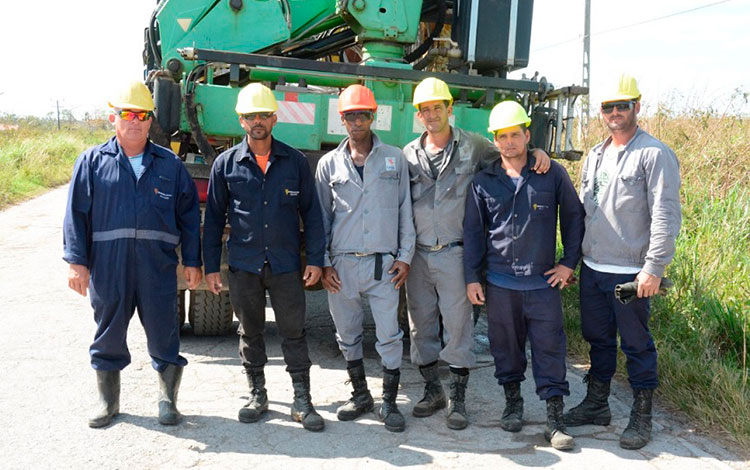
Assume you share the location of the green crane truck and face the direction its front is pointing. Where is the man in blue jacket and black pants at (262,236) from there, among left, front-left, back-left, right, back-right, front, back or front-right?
back

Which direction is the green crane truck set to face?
away from the camera

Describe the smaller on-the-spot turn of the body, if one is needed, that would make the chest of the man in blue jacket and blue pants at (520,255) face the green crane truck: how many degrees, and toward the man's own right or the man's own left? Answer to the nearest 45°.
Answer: approximately 135° to the man's own right

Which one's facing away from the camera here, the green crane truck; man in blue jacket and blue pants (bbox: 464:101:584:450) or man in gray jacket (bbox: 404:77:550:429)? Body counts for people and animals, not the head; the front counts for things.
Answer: the green crane truck

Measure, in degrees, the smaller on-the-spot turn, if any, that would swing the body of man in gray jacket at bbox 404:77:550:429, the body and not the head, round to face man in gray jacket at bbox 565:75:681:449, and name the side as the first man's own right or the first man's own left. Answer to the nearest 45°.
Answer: approximately 90° to the first man's own left

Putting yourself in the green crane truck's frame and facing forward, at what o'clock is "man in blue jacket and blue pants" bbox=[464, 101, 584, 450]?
The man in blue jacket and blue pants is roughly at 5 o'clock from the green crane truck.

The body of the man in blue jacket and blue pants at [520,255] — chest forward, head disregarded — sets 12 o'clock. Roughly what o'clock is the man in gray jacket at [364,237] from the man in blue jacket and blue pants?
The man in gray jacket is roughly at 3 o'clock from the man in blue jacket and blue pants.

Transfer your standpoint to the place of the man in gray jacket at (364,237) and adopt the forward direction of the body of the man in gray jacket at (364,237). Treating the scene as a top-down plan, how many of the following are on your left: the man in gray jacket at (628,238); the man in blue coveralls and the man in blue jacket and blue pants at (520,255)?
2

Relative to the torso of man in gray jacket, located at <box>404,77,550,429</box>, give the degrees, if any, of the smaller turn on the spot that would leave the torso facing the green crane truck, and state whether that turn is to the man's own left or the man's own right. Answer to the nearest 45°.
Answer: approximately 135° to the man's own right

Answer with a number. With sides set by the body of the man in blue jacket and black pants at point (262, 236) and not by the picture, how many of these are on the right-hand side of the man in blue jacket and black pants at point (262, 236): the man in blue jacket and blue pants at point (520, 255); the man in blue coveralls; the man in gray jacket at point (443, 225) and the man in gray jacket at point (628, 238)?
1

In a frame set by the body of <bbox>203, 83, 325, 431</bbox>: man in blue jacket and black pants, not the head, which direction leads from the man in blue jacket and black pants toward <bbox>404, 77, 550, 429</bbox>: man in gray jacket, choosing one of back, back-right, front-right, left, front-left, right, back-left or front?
left

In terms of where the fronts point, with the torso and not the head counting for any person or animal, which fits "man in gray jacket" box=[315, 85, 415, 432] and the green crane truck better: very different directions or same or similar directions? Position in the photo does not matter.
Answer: very different directions

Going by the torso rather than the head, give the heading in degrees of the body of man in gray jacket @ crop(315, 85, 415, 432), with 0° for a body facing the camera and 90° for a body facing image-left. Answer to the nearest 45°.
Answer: approximately 0°

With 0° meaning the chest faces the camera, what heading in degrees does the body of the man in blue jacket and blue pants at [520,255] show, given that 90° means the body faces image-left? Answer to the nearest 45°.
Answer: approximately 0°

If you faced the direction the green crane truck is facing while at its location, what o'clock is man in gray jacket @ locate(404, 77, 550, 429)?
The man in gray jacket is roughly at 5 o'clock from the green crane truck.
